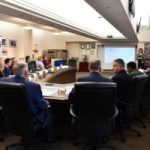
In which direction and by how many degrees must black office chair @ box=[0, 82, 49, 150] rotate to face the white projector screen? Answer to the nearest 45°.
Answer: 0° — it already faces it

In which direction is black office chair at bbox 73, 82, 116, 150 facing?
away from the camera

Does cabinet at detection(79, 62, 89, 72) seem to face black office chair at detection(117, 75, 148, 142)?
yes

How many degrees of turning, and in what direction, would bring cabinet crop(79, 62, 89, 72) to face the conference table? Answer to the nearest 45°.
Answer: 0° — it already faces it

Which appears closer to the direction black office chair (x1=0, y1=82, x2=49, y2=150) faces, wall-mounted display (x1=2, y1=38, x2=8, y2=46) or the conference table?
the conference table

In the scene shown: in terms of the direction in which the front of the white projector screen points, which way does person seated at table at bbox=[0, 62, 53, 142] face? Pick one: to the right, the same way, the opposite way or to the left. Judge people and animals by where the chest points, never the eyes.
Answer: the opposite way

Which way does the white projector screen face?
toward the camera

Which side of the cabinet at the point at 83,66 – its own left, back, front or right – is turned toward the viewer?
front

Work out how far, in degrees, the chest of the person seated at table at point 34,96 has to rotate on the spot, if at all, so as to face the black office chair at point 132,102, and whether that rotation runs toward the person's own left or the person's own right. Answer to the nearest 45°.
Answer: approximately 45° to the person's own right

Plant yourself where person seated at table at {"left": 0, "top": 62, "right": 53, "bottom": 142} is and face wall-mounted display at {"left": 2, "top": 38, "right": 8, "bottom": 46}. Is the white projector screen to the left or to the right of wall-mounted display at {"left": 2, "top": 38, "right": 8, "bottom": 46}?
right

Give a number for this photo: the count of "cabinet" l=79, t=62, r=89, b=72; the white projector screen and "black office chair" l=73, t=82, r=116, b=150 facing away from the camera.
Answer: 1

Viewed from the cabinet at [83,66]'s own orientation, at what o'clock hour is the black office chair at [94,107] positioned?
The black office chair is roughly at 12 o'clock from the cabinet.

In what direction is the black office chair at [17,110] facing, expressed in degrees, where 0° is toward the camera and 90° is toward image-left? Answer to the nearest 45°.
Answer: approximately 225°

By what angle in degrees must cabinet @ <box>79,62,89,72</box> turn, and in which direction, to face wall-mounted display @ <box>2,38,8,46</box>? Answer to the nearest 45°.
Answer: approximately 45° to its right

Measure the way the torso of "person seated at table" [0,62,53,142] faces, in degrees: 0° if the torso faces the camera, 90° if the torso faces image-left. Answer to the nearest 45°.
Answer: approximately 225°
